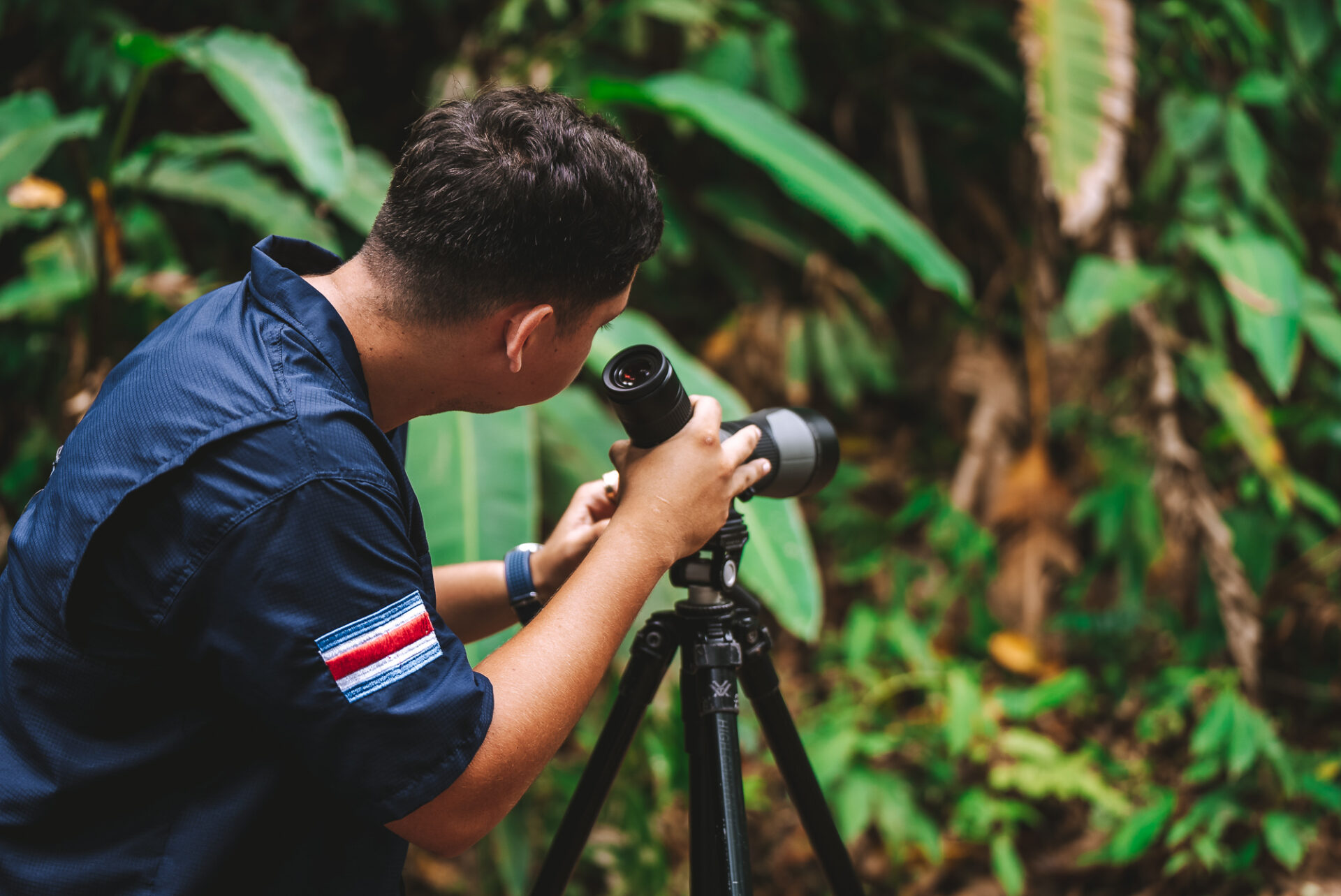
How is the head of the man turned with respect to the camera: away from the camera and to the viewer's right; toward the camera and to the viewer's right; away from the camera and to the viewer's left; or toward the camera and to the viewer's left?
away from the camera and to the viewer's right

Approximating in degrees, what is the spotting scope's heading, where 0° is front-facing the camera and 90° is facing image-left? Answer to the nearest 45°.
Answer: approximately 225°

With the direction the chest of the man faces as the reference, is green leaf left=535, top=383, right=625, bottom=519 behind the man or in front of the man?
in front

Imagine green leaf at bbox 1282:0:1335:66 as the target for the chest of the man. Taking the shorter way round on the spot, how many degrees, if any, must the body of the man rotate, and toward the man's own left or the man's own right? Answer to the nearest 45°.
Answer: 0° — they already face it

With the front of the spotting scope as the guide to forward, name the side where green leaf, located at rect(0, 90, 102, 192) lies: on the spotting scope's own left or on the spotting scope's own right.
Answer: on the spotting scope's own left

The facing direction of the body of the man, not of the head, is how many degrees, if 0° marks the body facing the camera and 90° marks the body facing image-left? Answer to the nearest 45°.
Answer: approximately 225°

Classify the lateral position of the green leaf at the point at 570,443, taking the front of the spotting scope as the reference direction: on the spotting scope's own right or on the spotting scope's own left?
on the spotting scope's own left

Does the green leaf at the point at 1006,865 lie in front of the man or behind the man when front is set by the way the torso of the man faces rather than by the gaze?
in front

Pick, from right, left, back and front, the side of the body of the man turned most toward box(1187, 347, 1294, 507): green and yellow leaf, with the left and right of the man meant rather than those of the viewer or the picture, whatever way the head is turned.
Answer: front
